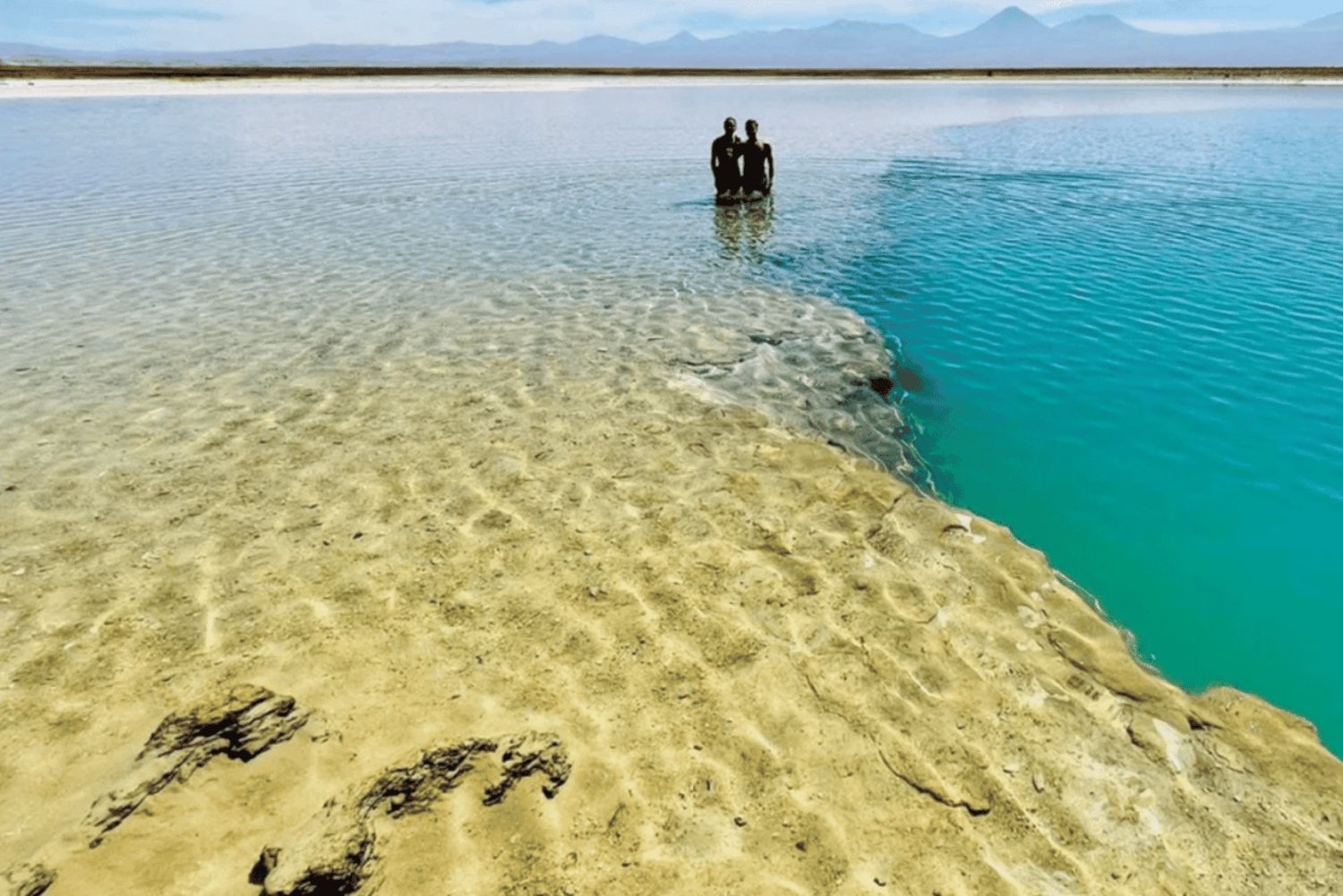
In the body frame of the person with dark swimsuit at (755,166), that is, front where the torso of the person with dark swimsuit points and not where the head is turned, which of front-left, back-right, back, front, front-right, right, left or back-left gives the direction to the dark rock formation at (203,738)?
front

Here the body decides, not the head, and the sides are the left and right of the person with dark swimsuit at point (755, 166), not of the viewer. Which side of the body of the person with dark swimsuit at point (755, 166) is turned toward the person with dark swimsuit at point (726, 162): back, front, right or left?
right

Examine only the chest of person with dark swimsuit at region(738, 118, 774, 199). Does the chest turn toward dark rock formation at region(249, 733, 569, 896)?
yes

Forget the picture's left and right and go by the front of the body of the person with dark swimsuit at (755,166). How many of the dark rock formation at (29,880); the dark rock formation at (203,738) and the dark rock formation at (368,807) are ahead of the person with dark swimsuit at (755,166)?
3

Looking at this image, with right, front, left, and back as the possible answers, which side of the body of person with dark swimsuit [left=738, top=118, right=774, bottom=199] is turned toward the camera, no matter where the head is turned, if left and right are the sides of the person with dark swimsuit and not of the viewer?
front

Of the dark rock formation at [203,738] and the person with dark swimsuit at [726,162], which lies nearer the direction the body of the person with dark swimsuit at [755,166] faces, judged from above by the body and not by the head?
the dark rock formation

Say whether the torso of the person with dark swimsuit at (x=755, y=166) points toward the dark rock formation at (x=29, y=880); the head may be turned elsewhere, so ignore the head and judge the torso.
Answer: yes
